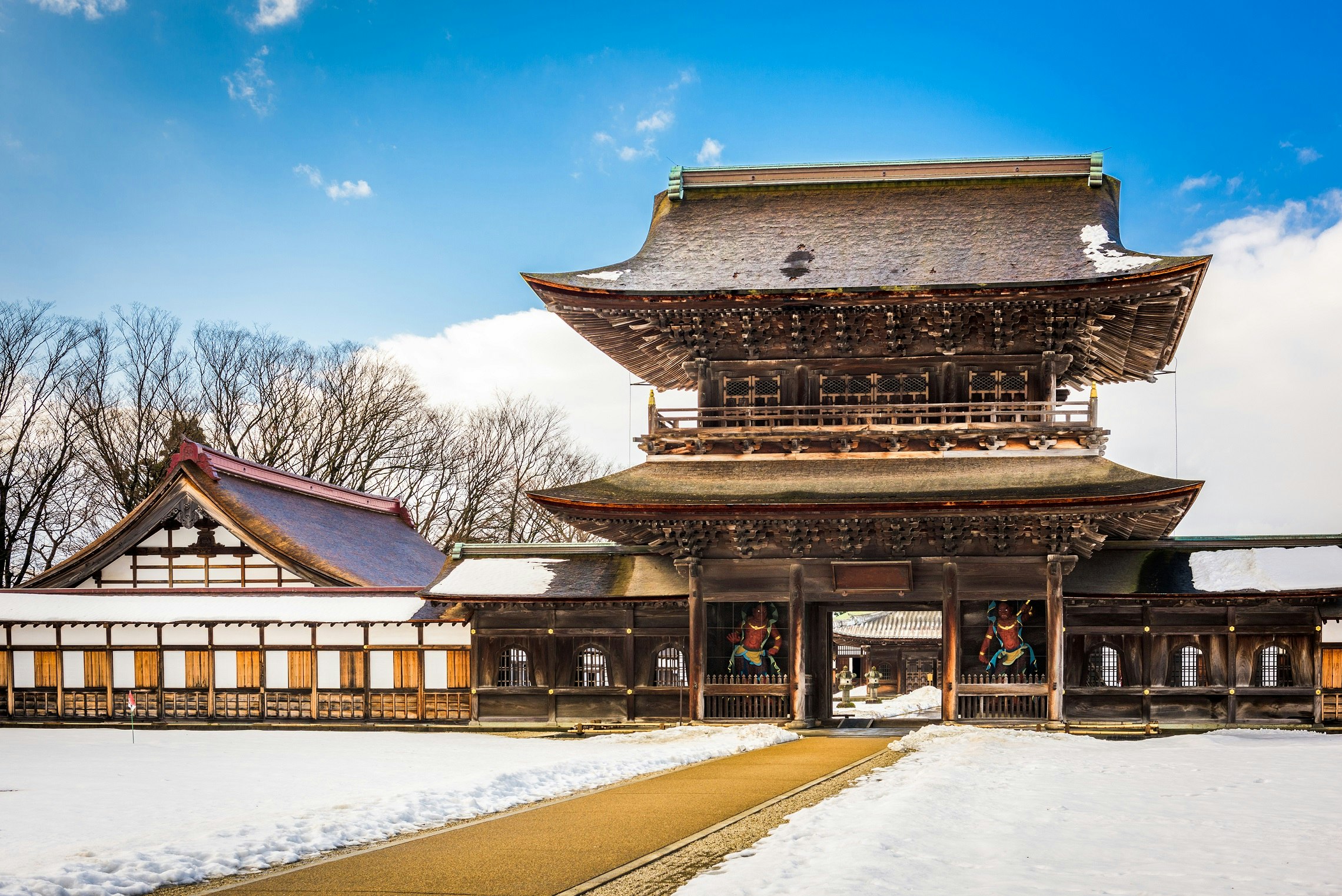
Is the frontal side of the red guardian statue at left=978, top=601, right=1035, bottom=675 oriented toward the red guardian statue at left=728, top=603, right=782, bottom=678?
no

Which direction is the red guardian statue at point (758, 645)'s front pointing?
toward the camera

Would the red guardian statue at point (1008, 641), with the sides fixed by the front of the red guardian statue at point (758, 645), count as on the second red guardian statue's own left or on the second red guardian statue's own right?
on the second red guardian statue's own left

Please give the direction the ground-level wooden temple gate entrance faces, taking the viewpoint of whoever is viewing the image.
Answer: facing the viewer

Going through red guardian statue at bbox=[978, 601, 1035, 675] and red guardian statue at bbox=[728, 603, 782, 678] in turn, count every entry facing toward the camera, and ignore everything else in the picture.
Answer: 2

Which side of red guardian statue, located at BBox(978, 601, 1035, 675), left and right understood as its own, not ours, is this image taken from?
front

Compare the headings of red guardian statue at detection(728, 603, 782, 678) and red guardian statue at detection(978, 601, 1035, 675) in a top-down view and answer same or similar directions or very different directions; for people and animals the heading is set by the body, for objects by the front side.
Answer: same or similar directions
